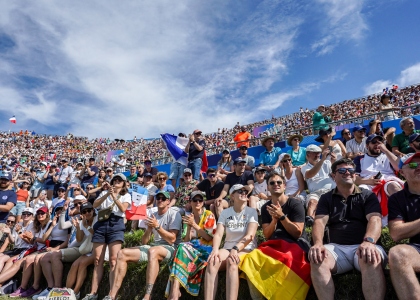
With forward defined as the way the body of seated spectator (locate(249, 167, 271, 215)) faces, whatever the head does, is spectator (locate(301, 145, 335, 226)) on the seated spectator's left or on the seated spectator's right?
on the seated spectator's left

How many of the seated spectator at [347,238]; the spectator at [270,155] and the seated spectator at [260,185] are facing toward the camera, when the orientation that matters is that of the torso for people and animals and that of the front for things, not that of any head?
3

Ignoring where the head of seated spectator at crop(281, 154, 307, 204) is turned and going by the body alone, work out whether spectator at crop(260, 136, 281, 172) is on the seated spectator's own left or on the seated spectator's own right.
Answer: on the seated spectator's own right

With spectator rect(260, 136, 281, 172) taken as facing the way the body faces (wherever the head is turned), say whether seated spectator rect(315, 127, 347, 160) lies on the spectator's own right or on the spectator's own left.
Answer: on the spectator's own left

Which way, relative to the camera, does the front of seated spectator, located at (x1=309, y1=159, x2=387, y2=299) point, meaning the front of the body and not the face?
toward the camera

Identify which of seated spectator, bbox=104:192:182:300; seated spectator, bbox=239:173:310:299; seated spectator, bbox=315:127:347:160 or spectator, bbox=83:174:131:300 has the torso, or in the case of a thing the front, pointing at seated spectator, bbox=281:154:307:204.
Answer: seated spectator, bbox=315:127:347:160

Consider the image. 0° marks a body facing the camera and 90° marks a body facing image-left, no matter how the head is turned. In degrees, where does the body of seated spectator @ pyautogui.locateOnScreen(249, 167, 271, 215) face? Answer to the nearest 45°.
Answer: approximately 0°

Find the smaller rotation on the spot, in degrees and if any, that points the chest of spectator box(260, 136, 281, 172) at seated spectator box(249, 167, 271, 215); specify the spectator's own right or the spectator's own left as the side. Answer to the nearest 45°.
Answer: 0° — they already face them

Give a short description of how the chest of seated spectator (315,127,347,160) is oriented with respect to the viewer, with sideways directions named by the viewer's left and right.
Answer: facing the viewer and to the left of the viewer

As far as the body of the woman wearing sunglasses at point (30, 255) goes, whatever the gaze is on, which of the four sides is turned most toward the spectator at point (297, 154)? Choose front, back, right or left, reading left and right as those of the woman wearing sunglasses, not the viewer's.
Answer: left

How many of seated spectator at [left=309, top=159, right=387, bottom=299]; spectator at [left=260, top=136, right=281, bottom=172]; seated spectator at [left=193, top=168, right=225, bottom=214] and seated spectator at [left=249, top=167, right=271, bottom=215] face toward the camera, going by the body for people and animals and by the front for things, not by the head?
4

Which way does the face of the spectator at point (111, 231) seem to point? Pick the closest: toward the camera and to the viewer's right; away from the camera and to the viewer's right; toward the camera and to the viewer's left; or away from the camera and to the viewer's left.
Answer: toward the camera and to the viewer's left
